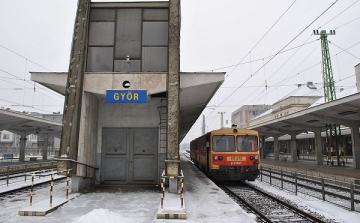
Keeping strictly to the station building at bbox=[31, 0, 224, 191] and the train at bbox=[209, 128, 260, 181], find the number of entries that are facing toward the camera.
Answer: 2

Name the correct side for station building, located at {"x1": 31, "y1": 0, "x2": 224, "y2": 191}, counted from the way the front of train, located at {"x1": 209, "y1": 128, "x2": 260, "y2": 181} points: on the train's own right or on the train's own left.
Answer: on the train's own right

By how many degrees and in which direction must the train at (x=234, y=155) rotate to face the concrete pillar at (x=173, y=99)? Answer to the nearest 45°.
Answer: approximately 45° to its right

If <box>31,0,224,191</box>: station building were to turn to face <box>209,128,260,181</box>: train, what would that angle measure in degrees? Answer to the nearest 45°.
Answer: approximately 90° to its left

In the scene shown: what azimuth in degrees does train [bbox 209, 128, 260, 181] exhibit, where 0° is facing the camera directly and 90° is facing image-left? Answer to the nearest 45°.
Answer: approximately 0°
